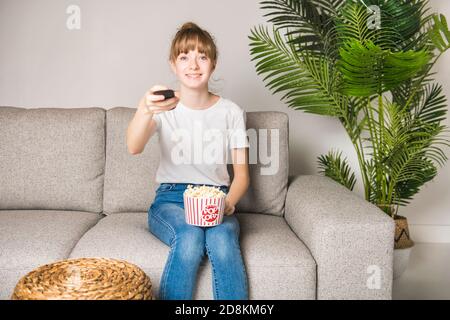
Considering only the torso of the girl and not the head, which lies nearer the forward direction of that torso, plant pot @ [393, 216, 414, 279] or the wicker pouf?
the wicker pouf

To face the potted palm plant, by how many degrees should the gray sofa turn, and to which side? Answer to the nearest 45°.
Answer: approximately 90° to its left

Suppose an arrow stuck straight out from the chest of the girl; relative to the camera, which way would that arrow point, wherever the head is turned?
toward the camera

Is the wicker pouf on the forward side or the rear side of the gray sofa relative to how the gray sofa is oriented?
on the forward side

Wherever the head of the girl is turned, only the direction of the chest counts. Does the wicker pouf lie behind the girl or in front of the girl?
in front

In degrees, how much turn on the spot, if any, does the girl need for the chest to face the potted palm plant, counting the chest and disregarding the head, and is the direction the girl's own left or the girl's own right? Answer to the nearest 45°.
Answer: approximately 135° to the girl's own left

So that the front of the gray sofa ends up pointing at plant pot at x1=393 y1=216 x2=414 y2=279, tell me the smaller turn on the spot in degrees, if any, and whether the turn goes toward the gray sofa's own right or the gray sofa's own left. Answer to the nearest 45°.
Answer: approximately 90° to the gray sofa's own left

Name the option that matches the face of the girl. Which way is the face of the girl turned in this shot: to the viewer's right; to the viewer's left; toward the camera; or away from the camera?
toward the camera

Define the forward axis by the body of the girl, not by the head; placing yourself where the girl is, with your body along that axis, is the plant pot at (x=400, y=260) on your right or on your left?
on your left

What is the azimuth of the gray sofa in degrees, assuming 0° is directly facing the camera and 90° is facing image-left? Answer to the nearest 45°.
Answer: approximately 0°
